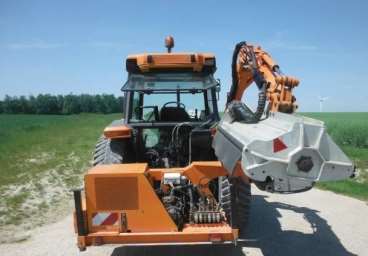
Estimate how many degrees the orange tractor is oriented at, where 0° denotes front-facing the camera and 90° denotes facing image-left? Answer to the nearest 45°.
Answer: approximately 180°
